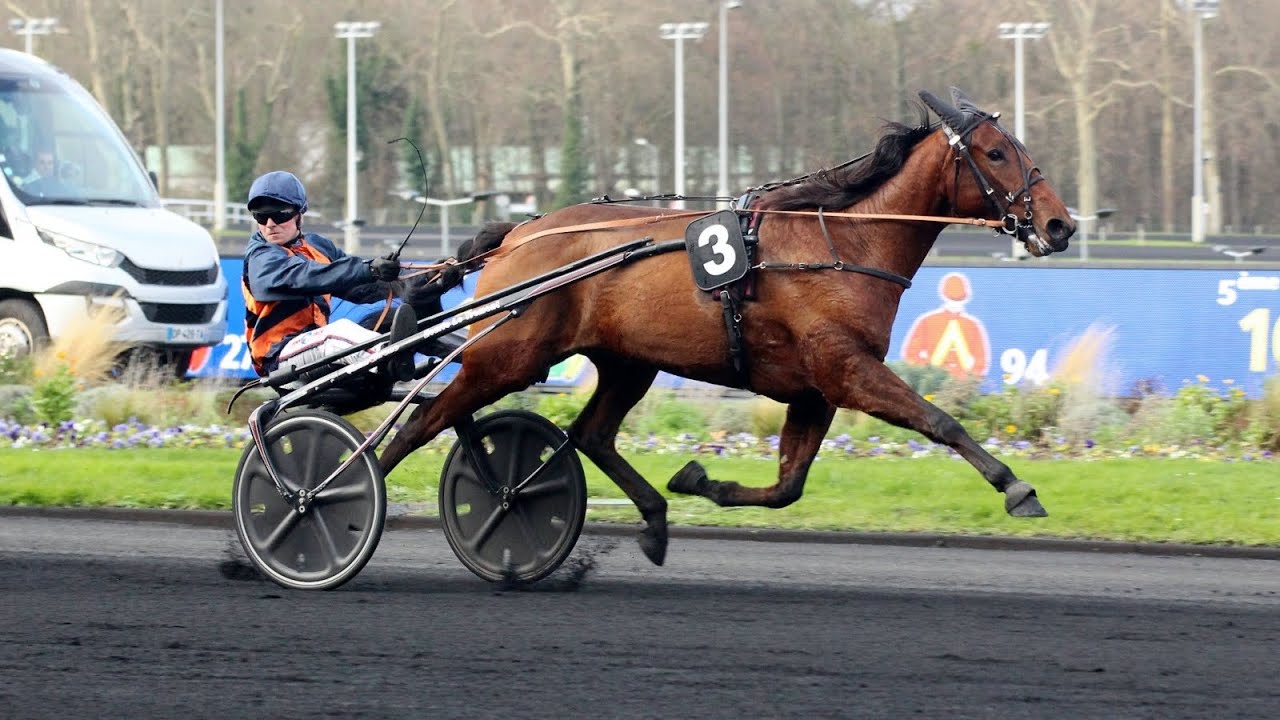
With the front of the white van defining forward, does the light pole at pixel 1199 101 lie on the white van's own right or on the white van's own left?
on the white van's own left

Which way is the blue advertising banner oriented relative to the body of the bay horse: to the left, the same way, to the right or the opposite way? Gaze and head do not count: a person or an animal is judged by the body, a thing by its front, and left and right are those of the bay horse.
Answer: to the right

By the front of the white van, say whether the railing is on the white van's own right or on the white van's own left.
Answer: on the white van's own left

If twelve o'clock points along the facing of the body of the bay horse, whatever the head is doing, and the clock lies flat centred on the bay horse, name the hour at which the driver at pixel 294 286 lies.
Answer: The driver is roughly at 6 o'clock from the bay horse.

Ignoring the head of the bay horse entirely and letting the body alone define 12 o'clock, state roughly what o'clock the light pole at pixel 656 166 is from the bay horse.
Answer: The light pole is roughly at 9 o'clock from the bay horse.

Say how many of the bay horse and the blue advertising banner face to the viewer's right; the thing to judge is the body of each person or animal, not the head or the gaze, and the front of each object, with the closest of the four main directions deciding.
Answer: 1

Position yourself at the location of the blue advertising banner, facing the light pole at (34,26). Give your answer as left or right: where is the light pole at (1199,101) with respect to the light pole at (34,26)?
right

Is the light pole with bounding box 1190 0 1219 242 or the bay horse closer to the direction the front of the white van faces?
the bay horse

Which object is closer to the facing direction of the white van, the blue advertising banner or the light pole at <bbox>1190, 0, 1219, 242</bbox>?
the blue advertising banner

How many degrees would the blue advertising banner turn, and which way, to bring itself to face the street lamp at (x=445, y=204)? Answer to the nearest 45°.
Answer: approximately 135° to its right

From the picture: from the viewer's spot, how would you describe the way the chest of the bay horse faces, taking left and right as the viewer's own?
facing to the right of the viewer

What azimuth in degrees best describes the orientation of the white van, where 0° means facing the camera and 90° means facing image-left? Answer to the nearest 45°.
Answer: approximately 315°

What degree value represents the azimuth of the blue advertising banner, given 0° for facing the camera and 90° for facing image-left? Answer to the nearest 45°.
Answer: approximately 0°
